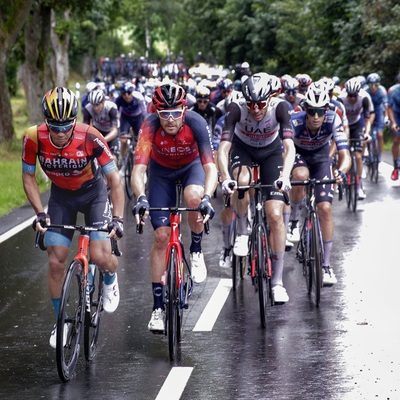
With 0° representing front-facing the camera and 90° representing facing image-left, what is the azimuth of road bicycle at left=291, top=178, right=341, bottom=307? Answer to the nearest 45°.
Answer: approximately 0°

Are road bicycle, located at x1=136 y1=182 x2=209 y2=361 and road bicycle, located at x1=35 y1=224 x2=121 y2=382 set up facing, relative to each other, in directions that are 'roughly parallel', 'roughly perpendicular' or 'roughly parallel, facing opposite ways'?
roughly parallel

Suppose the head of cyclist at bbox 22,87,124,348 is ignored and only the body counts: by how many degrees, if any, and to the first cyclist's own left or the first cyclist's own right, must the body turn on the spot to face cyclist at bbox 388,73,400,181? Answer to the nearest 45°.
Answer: approximately 135° to the first cyclist's own left

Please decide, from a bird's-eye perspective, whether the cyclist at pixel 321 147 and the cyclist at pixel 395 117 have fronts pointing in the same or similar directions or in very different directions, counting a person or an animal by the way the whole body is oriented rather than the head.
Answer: same or similar directions

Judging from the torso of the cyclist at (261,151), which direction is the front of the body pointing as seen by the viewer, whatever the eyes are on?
toward the camera

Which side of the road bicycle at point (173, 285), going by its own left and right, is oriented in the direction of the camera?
front

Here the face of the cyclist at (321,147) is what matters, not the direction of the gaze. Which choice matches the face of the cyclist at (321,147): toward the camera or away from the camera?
toward the camera

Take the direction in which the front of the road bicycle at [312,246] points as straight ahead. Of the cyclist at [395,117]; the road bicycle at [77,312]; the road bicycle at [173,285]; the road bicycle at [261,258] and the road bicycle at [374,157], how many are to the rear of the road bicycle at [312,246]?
2

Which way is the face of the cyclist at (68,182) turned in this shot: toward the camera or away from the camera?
toward the camera

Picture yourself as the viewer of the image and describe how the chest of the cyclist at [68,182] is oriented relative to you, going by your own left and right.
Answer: facing the viewer

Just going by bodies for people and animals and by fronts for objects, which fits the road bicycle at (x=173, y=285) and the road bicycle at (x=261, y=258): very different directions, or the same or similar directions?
same or similar directions

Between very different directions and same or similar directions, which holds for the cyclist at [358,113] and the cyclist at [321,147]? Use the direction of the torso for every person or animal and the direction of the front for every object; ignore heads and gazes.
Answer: same or similar directions
